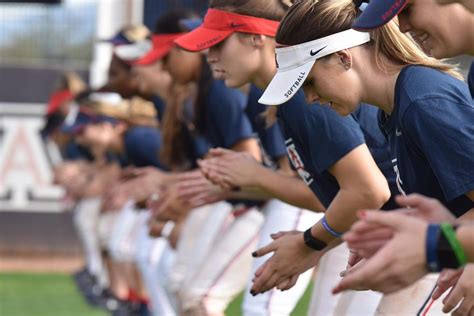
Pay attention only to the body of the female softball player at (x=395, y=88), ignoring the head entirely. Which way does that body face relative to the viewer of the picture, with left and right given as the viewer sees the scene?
facing to the left of the viewer

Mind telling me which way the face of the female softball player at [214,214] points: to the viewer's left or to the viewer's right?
to the viewer's left

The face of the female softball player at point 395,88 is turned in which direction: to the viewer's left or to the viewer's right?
to the viewer's left

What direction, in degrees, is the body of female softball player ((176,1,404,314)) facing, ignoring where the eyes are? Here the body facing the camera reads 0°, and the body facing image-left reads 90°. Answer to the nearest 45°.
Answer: approximately 90°

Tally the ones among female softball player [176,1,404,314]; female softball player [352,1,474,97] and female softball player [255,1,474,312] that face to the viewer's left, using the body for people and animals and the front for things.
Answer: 3

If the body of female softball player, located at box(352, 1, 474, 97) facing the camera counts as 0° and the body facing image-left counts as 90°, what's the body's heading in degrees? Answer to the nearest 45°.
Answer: approximately 90°

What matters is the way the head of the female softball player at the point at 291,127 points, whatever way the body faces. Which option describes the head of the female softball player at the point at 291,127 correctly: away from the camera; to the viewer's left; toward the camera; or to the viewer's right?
to the viewer's left
